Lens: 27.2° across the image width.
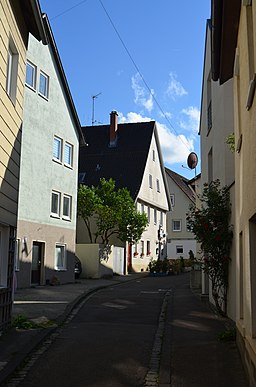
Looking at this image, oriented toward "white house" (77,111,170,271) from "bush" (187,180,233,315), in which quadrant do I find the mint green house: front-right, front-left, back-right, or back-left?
front-left

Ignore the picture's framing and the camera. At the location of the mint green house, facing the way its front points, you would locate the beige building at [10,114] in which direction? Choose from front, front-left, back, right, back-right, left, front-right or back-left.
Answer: front-right

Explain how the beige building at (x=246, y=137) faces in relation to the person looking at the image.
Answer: facing to the left of the viewer

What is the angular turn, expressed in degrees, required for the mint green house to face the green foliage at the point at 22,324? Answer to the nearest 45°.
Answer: approximately 45° to its right

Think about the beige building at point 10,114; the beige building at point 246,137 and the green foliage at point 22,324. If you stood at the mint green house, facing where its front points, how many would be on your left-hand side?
0

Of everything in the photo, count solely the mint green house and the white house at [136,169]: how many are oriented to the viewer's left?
0

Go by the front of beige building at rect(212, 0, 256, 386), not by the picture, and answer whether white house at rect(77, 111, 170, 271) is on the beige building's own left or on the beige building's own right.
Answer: on the beige building's own right

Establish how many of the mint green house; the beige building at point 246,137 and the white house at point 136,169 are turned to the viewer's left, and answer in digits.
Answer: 1

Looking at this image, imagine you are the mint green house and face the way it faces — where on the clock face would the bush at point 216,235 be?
The bush is roughly at 1 o'clock from the mint green house.

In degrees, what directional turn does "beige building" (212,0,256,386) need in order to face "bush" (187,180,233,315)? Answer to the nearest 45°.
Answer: approximately 90° to its right

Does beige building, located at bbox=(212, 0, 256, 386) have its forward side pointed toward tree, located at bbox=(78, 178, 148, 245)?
no

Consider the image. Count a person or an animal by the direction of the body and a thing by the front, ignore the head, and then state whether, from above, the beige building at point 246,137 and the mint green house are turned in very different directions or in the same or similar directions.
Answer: very different directions

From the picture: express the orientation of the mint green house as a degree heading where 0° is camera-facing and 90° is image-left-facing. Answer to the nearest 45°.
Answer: approximately 315°

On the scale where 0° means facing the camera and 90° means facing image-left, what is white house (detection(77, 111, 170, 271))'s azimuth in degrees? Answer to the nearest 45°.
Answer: approximately 315°
